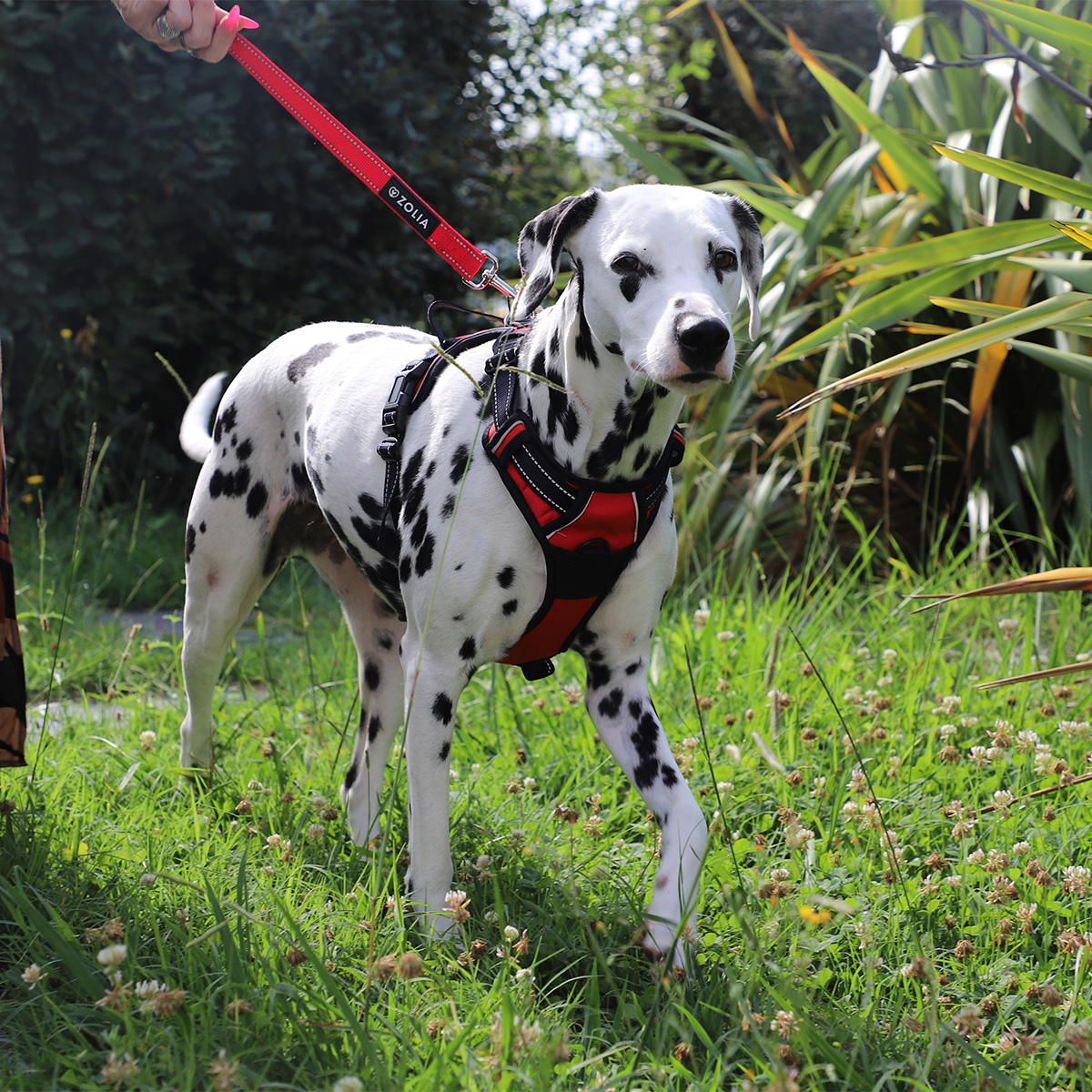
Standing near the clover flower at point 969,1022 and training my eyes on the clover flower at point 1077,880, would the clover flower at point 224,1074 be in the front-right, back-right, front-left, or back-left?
back-left

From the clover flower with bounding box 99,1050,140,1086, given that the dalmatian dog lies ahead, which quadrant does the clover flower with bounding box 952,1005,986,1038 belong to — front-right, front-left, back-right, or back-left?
front-right

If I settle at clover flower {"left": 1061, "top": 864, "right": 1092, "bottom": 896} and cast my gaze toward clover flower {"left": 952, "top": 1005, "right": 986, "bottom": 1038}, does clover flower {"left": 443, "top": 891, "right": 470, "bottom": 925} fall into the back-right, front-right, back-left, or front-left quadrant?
front-right

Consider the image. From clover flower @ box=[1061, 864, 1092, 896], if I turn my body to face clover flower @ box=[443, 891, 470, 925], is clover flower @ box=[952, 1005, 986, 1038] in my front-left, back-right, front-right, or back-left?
front-left

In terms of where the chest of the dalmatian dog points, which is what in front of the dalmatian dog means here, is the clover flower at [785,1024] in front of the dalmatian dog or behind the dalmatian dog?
in front

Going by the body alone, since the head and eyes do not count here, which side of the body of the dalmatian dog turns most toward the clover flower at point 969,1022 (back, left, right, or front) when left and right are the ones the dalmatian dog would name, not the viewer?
front

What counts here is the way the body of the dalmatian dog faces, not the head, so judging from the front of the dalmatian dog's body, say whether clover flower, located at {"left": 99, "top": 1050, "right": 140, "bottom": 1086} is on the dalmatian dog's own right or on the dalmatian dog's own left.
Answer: on the dalmatian dog's own right

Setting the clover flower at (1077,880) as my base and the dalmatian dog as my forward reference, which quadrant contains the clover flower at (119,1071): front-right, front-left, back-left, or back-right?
front-left

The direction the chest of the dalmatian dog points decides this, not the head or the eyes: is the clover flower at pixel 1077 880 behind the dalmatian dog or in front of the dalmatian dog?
in front

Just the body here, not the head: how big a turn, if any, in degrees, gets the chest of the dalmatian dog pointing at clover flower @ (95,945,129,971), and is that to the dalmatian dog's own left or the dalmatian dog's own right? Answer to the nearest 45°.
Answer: approximately 90° to the dalmatian dog's own right

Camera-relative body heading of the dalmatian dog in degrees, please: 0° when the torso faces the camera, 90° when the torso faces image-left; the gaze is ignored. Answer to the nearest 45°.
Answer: approximately 315°

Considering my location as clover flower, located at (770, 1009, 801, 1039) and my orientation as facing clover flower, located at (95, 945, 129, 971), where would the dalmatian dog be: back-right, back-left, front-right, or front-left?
front-right
